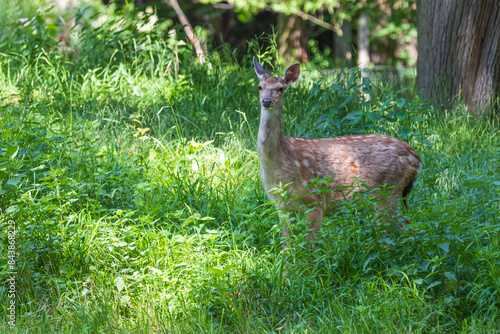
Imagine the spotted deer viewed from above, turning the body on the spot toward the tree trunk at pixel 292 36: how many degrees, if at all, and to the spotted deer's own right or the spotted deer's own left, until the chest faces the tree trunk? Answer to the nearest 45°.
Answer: approximately 90° to the spotted deer's own right

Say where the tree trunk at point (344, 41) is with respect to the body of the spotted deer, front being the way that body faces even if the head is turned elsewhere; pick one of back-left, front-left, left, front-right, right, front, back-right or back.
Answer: right

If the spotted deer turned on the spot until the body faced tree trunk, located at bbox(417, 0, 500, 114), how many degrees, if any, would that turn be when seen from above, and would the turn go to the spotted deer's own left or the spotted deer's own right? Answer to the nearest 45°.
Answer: approximately 135° to the spotted deer's own right

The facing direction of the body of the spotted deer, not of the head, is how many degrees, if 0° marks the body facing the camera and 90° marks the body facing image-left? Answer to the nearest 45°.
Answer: approximately 90°
